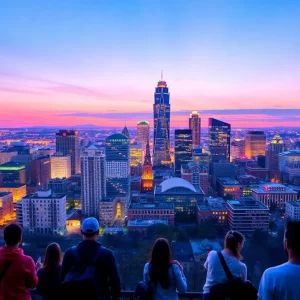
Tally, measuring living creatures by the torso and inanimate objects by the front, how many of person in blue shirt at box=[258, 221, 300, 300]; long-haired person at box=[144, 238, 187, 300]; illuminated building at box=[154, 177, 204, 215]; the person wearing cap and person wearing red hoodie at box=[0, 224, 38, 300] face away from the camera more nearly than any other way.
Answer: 4

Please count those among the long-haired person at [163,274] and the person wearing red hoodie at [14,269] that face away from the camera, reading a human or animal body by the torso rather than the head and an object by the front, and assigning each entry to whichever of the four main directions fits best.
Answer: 2

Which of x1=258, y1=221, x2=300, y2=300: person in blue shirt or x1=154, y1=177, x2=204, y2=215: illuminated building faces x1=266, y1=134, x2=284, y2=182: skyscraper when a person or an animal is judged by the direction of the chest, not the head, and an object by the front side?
the person in blue shirt

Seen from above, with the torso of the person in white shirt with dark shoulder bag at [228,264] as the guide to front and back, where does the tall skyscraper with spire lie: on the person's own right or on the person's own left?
on the person's own left

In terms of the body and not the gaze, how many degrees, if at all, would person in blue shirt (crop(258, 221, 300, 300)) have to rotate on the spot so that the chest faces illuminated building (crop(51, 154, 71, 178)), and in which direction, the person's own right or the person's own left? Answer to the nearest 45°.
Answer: approximately 45° to the person's own left

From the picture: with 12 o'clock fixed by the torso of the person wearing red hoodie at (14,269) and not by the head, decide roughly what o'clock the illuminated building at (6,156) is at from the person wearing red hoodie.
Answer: The illuminated building is roughly at 12 o'clock from the person wearing red hoodie.

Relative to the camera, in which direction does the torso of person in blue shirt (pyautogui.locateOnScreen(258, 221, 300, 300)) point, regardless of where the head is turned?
away from the camera

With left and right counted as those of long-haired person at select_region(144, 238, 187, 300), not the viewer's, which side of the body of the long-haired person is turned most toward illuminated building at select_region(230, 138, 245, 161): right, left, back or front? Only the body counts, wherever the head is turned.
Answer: front

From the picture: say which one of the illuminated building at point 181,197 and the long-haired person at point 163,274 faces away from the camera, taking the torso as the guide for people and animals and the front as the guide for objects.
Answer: the long-haired person

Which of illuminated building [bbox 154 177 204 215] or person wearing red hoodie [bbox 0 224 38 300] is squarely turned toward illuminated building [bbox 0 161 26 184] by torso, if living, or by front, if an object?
the person wearing red hoodie

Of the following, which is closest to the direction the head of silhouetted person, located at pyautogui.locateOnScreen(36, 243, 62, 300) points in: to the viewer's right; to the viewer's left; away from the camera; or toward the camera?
away from the camera

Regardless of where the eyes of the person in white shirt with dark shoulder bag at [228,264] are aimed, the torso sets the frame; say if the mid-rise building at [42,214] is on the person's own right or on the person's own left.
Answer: on the person's own left

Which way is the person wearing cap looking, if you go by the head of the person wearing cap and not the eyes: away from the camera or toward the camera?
away from the camera

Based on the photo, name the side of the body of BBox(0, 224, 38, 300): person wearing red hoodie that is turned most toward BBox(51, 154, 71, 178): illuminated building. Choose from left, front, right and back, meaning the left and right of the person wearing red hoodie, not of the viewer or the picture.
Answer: front

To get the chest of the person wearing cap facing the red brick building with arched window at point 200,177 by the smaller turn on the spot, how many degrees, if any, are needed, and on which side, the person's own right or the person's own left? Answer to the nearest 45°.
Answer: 0° — they already face it

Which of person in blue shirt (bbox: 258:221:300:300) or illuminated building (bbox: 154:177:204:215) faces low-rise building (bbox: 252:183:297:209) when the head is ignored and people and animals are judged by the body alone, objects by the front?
the person in blue shirt
